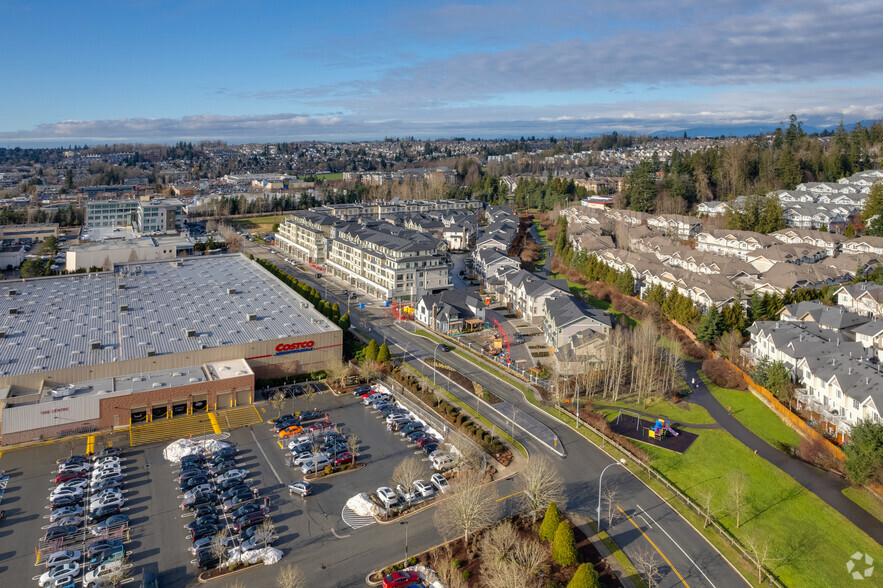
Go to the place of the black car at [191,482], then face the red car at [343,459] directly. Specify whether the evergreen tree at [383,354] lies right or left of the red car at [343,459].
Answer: left

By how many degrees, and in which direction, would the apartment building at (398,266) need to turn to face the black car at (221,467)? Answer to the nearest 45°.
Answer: approximately 45° to its left

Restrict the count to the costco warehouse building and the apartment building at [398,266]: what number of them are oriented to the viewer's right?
0

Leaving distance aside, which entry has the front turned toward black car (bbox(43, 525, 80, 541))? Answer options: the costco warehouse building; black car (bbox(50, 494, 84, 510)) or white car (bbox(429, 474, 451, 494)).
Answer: the costco warehouse building

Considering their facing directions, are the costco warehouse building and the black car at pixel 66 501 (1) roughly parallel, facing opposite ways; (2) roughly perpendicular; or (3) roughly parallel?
roughly perpendicular

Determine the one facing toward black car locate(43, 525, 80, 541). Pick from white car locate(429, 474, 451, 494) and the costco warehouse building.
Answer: the costco warehouse building

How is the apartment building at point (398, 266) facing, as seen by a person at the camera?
facing the viewer and to the left of the viewer

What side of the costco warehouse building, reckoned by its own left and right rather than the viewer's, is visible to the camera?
front
